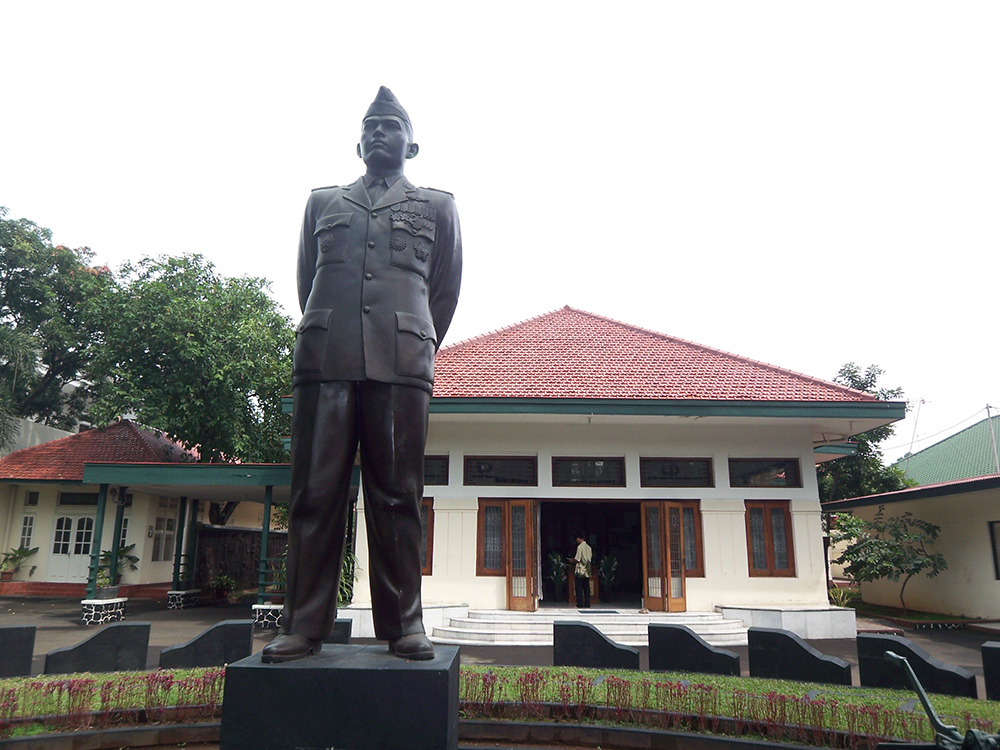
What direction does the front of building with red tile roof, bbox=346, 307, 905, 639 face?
toward the camera

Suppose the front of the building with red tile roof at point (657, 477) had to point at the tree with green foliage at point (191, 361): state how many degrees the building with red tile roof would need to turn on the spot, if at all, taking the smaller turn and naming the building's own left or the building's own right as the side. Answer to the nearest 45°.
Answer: approximately 90° to the building's own right

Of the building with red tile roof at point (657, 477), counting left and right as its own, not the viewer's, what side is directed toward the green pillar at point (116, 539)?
right

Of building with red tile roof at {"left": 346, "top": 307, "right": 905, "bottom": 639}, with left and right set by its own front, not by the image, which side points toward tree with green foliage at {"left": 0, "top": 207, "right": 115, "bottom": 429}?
right

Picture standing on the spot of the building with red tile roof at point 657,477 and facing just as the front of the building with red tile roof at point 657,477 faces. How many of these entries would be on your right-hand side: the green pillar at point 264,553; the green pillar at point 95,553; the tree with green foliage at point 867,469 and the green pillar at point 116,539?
3

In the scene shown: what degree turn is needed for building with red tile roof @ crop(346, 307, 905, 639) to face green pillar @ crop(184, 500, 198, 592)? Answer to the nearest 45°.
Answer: approximately 90° to its right

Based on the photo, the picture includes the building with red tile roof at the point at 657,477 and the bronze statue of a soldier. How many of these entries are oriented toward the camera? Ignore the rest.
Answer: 2

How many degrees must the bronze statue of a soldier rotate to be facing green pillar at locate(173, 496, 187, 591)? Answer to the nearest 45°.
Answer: approximately 180°

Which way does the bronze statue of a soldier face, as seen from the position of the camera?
facing the viewer

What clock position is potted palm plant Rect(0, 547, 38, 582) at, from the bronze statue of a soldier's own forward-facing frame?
The potted palm plant is roughly at 5 o'clock from the bronze statue of a soldier.

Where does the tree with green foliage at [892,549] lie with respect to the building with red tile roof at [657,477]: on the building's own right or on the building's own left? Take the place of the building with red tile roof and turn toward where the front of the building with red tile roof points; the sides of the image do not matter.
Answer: on the building's own left

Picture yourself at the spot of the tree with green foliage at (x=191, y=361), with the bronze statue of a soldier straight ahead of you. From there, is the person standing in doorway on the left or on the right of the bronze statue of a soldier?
left

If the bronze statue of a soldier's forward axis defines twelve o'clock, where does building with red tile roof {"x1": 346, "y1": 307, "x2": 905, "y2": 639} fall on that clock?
The building with red tile roof is roughly at 7 o'clock from the bronze statue of a soldier.

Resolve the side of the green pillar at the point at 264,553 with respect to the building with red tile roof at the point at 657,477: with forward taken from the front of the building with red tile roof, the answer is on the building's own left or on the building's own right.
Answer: on the building's own right

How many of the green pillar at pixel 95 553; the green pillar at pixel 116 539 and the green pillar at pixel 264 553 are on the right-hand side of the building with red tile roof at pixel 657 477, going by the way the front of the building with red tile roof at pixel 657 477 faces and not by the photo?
3
